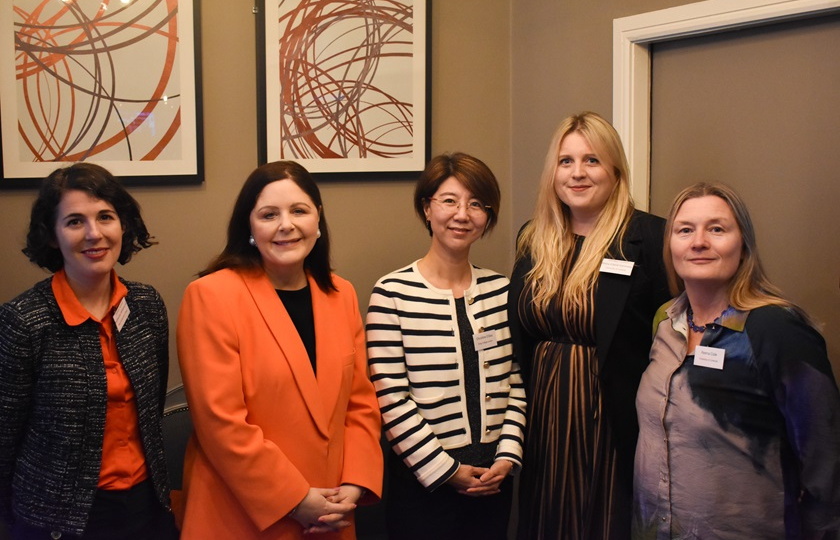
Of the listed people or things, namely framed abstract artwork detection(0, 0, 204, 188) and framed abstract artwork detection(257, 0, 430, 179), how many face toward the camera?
2

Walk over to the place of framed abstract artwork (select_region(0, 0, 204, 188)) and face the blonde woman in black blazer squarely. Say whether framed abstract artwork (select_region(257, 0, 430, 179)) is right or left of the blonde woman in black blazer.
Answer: left

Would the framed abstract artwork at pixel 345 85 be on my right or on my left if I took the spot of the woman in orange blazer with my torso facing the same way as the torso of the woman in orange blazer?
on my left

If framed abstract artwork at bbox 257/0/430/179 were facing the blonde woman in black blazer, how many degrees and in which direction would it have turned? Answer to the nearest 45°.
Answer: approximately 45° to its left

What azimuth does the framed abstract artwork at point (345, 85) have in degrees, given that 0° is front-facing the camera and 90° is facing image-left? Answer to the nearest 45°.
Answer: approximately 0°

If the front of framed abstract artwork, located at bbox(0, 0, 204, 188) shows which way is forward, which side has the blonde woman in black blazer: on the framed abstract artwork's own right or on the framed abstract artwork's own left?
on the framed abstract artwork's own left

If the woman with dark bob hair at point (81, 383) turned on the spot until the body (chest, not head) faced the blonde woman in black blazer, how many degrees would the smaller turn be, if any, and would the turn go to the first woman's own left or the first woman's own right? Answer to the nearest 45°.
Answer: approximately 45° to the first woman's own left

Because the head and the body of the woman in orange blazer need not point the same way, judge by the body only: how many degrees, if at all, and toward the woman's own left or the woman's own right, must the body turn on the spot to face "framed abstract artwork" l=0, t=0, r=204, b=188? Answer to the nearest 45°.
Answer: approximately 180°

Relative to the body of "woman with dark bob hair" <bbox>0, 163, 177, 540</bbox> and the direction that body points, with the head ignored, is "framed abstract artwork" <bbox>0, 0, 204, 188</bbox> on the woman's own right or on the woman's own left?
on the woman's own left
